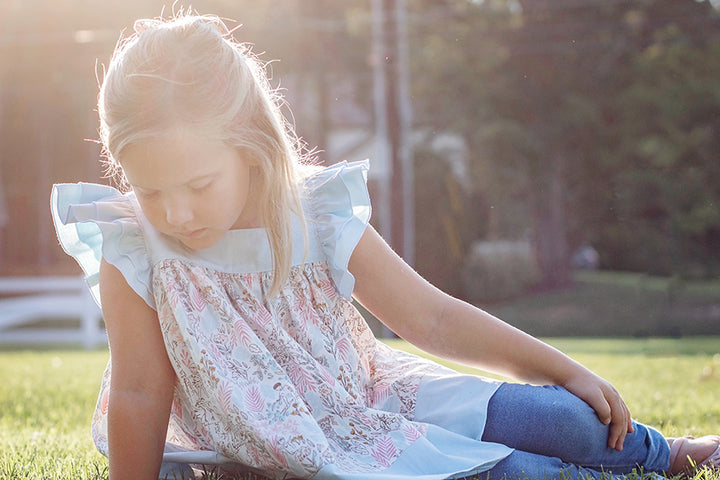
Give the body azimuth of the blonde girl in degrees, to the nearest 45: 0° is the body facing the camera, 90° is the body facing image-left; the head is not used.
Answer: approximately 0°

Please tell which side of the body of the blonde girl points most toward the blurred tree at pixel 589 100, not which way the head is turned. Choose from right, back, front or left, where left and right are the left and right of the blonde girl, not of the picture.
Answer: back

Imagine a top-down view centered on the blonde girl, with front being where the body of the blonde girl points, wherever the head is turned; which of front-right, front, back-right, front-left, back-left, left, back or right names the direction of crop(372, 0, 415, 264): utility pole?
back
